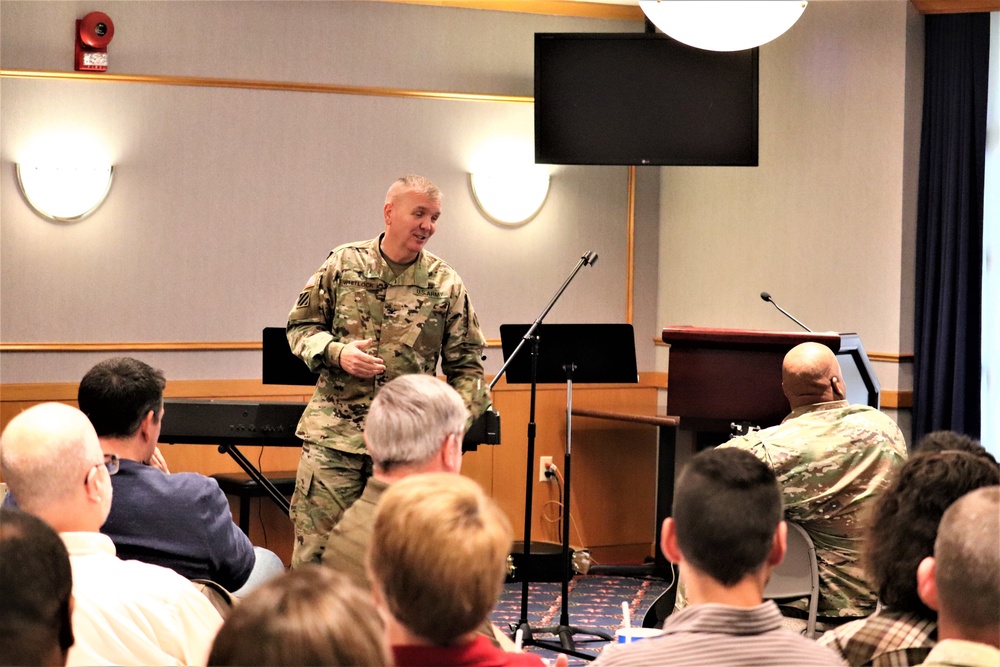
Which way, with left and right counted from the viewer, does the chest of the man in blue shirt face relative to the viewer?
facing away from the viewer and to the right of the viewer

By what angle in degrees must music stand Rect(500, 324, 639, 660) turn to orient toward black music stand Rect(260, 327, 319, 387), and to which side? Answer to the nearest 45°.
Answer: approximately 90° to its left

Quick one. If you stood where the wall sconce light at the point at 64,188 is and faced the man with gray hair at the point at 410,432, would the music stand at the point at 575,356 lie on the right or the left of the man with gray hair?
left

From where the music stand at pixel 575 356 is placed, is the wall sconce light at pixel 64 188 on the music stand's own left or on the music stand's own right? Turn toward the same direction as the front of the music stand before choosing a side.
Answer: on the music stand's own left

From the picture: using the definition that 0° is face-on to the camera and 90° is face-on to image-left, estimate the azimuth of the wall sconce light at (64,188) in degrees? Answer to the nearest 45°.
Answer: approximately 0°

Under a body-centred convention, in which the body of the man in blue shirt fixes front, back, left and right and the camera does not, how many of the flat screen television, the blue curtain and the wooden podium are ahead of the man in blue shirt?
3

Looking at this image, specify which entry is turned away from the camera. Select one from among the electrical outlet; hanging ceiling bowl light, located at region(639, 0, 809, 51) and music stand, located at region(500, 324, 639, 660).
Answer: the music stand
